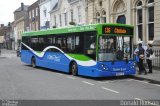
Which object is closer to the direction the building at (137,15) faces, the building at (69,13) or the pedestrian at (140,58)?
the pedestrian

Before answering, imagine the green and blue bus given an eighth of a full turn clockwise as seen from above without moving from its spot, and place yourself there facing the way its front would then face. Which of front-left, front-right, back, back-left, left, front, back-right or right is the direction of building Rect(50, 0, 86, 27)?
back

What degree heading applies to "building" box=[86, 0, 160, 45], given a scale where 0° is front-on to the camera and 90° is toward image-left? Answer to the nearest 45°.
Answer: approximately 45°

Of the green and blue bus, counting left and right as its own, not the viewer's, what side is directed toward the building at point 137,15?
left

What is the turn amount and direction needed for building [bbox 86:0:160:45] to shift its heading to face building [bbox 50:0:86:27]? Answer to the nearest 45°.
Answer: approximately 90° to its right

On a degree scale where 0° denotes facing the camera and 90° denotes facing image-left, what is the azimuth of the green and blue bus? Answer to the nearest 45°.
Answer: approximately 315°

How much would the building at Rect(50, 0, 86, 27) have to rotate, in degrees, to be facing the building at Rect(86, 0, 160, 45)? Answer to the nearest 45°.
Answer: approximately 45° to its left

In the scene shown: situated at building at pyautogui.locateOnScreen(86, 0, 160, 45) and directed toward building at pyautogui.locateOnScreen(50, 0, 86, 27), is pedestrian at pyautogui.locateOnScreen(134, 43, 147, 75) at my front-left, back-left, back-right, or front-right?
back-left

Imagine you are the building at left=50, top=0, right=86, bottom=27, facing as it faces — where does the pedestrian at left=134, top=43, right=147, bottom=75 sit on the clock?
The pedestrian is roughly at 10 o'clock from the building.

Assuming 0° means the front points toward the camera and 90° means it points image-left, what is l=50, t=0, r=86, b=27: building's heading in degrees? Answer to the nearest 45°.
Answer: approximately 45°

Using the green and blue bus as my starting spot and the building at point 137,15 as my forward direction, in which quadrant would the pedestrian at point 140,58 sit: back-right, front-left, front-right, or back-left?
front-right

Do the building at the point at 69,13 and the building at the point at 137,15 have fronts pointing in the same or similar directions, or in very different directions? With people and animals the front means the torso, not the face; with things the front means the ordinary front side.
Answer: same or similar directions
